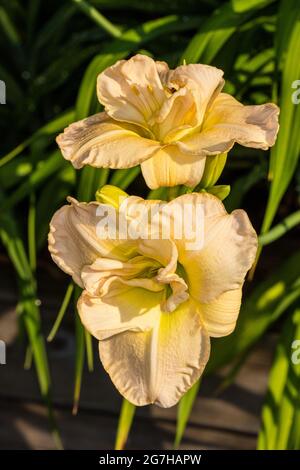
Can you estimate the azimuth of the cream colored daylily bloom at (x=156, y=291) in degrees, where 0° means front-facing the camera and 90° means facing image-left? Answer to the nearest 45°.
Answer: approximately 0°

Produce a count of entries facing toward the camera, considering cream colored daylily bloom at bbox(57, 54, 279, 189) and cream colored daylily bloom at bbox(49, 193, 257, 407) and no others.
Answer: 2
